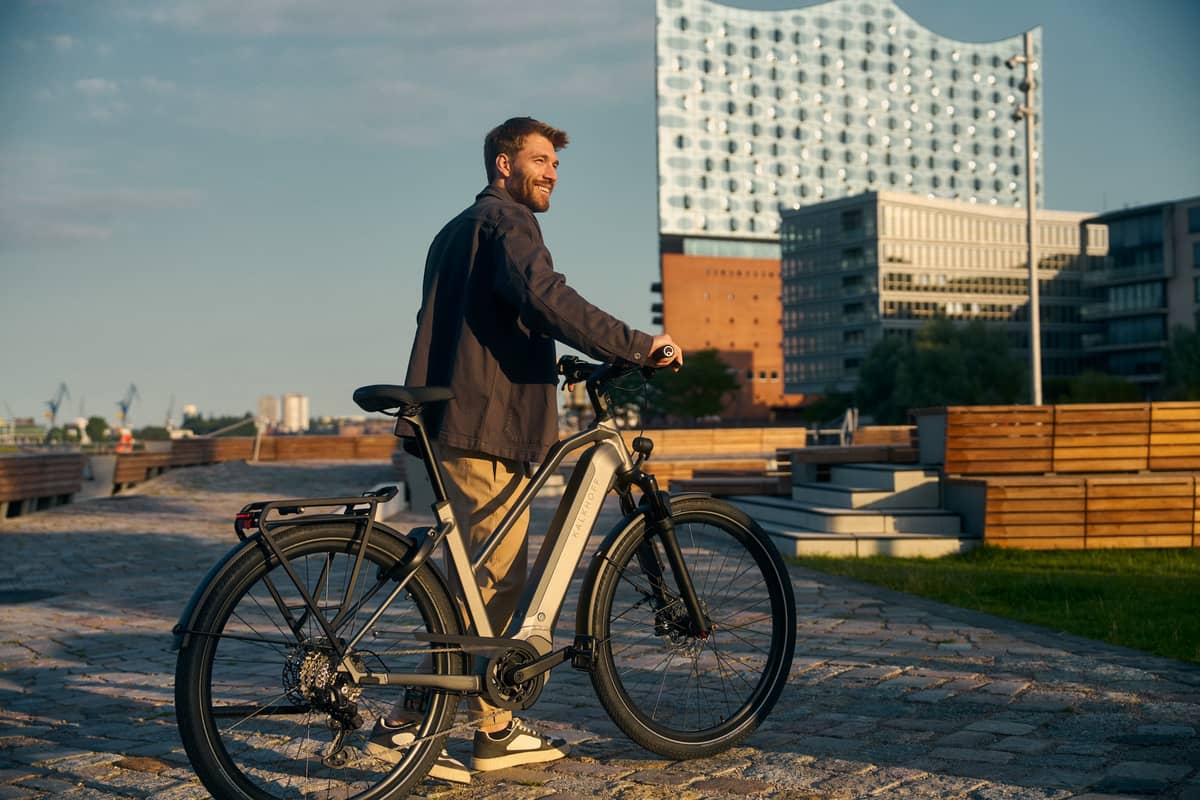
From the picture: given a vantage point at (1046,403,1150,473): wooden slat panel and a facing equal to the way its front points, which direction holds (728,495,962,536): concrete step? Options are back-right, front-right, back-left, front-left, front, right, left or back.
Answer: right

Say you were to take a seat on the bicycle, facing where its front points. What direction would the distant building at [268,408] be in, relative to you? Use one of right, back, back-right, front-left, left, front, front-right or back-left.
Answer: front-left

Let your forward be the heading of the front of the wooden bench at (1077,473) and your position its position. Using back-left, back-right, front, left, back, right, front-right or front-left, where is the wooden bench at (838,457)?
back-right

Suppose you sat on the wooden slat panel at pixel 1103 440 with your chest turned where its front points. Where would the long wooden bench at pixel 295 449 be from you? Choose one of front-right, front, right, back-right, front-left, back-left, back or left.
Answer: back-right

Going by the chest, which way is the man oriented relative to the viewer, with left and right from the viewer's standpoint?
facing away from the viewer and to the right of the viewer

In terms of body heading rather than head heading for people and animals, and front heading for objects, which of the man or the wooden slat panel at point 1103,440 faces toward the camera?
the wooden slat panel

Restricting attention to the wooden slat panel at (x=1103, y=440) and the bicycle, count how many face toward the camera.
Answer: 1

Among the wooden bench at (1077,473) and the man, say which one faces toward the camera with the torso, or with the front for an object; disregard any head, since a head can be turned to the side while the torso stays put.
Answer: the wooden bench

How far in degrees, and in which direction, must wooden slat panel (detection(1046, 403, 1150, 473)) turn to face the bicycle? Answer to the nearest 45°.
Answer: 0° — it already faces it

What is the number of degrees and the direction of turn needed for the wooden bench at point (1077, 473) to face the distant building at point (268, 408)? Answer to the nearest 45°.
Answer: approximately 135° to its right

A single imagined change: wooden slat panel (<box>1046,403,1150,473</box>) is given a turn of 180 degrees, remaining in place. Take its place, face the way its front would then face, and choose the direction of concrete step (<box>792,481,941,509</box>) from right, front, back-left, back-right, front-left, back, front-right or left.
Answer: left

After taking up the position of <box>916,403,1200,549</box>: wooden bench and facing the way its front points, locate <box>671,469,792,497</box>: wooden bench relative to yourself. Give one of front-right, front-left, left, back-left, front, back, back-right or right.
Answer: back-right

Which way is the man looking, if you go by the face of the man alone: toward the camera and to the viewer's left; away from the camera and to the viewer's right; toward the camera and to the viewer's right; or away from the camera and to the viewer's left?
toward the camera and to the viewer's right

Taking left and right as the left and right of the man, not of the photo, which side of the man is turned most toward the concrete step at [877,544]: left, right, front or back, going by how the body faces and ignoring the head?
front

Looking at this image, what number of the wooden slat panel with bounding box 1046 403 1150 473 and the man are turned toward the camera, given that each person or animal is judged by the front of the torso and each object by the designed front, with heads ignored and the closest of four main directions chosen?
1

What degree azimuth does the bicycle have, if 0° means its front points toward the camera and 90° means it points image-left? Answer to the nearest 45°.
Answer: approximately 225°

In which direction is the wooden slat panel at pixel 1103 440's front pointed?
toward the camera
